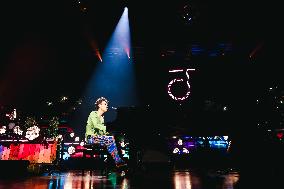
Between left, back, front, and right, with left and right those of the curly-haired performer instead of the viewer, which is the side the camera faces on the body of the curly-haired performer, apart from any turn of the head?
right
